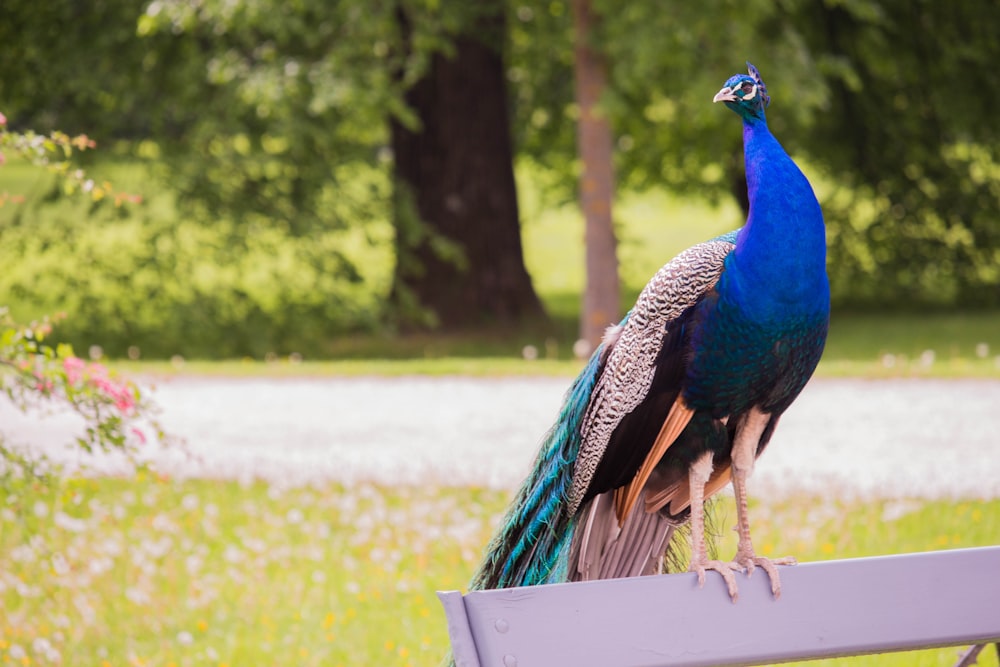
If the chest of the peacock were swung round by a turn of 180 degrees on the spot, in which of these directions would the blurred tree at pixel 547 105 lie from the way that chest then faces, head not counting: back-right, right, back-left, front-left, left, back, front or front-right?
front-right

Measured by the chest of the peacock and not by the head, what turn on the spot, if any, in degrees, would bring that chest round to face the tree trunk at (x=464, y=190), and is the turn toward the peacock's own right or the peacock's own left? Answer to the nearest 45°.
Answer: approximately 135° to the peacock's own left

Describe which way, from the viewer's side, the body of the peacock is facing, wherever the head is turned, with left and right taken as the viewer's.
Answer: facing the viewer and to the right of the viewer

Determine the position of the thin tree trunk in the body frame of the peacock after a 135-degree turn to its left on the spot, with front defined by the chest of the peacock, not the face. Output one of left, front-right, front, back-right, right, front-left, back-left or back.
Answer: front
